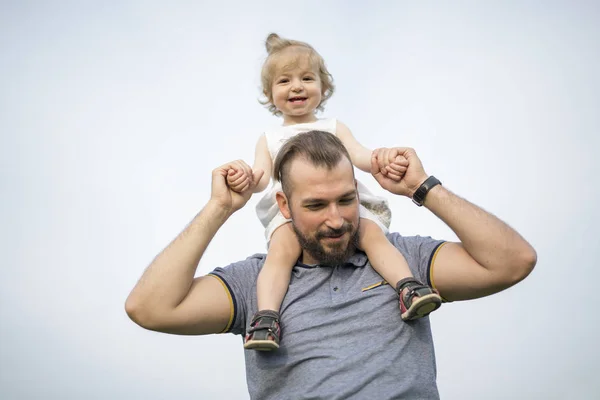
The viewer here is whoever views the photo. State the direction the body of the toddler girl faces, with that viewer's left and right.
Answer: facing the viewer

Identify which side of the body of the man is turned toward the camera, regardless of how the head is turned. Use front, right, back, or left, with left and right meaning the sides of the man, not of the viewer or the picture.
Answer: front

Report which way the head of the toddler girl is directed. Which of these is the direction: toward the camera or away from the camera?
toward the camera
